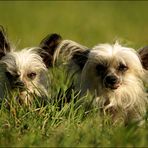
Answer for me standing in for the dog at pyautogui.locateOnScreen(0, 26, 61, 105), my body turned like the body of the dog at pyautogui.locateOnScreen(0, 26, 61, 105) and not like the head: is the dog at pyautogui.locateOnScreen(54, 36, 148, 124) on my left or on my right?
on my left

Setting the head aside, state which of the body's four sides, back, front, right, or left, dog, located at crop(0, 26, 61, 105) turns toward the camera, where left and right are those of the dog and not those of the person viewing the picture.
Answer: front
